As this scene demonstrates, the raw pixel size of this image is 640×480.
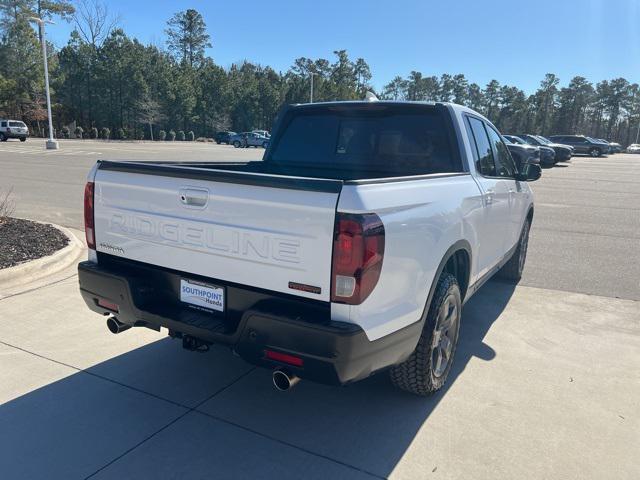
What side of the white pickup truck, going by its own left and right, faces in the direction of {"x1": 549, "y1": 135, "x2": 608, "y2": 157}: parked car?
front

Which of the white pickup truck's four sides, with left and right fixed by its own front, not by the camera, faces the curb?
left

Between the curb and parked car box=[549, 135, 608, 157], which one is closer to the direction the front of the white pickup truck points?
the parked car

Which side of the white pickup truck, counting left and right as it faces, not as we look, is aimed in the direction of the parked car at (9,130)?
left

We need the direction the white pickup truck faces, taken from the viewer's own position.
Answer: facing away from the viewer and to the right of the viewer
